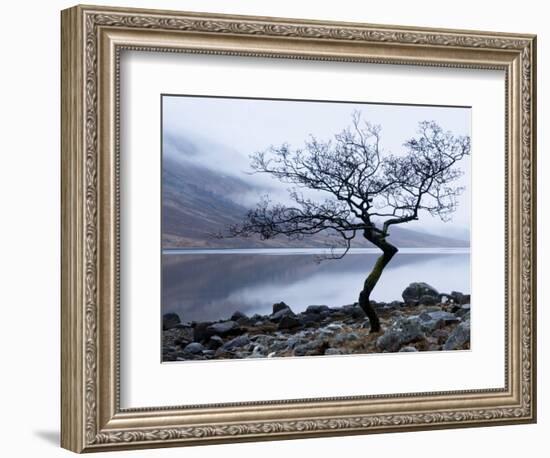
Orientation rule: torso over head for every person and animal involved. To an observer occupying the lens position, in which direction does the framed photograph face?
facing the viewer and to the right of the viewer
